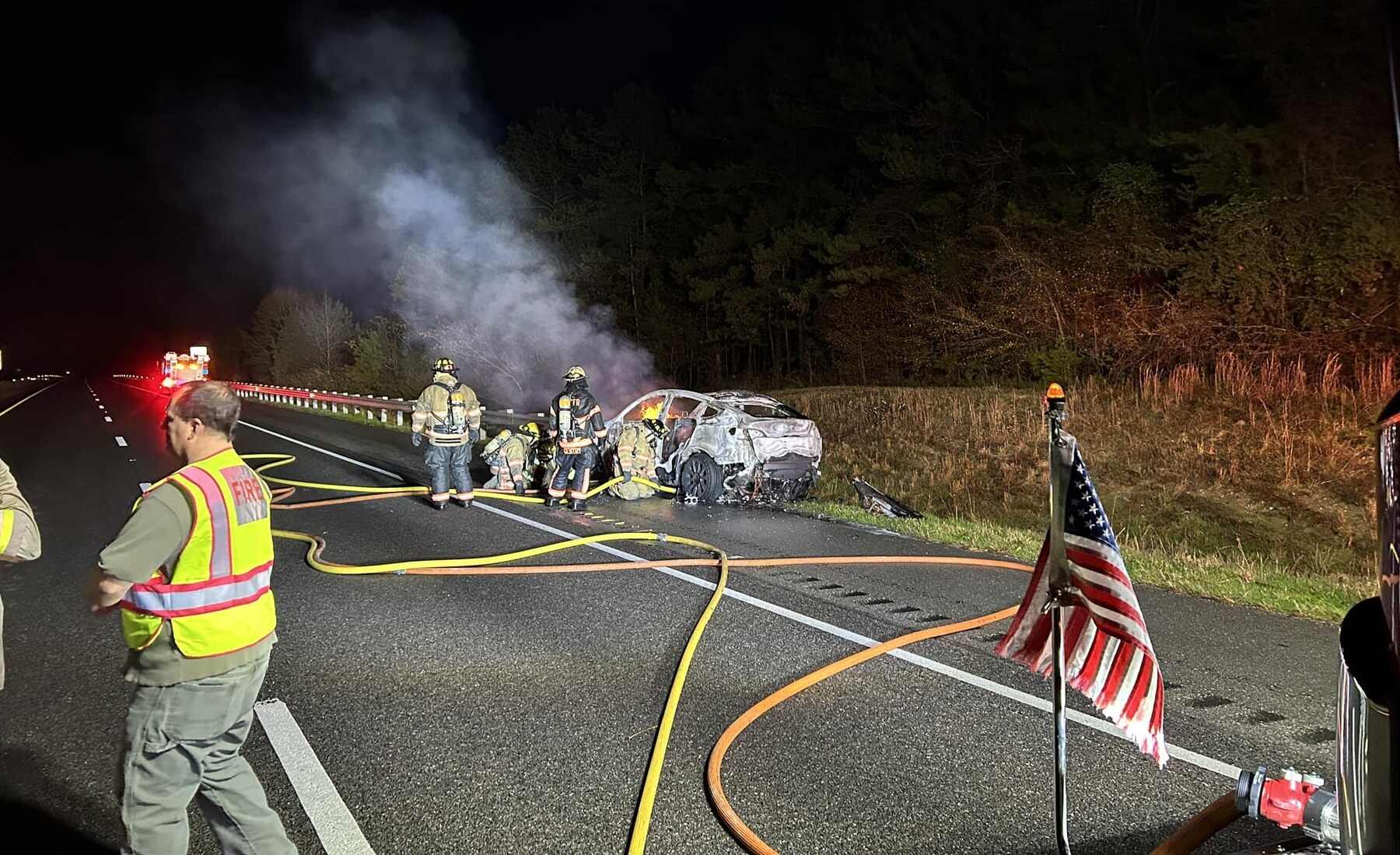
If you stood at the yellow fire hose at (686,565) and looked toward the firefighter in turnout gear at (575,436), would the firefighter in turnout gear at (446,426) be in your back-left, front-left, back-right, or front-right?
front-left

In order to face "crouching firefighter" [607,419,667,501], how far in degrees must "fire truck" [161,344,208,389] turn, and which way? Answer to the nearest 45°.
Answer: approximately 180°

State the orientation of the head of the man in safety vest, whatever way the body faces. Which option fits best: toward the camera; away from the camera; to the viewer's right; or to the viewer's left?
to the viewer's left

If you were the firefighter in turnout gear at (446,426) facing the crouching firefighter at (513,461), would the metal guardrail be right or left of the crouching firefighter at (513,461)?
left

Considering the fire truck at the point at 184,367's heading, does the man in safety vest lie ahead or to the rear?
to the rear

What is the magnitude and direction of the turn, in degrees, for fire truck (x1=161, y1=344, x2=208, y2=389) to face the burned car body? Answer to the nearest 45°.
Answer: approximately 180°

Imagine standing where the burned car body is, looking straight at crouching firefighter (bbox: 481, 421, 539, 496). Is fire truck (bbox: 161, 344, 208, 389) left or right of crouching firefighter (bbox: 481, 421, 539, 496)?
right

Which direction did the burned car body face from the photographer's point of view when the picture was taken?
facing away from the viewer and to the left of the viewer

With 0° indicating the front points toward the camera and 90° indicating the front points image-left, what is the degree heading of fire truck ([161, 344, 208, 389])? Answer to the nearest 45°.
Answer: approximately 180°

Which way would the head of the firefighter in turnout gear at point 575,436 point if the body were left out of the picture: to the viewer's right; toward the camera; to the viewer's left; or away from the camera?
away from the camera

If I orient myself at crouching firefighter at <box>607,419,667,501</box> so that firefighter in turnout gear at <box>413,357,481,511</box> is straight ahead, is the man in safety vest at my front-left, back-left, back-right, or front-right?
front-left

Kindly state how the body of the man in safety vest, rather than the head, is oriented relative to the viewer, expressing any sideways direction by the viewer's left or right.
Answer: facing away from the viewer and to the left of the viewer

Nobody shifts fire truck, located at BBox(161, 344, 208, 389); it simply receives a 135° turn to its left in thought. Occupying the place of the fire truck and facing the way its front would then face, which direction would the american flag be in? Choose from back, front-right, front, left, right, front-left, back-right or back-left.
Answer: front-left

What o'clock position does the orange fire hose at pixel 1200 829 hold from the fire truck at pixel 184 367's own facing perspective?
The orange fire hose is roughly at 6 o'clock from the fire truck.

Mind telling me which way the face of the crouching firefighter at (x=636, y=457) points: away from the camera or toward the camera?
away from the camera
